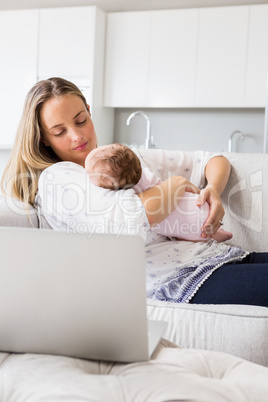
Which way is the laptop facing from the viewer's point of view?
away from the camera

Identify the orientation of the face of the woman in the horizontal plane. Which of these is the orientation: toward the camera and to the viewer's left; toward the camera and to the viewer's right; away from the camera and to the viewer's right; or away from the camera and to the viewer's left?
toward the camera and to the viewer's right

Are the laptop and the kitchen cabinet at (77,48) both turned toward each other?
yes

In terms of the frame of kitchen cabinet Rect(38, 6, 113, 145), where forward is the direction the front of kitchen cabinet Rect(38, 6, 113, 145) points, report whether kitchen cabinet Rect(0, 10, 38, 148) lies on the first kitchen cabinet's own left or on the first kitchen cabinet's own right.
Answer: on the first kitchen cabinet's own right

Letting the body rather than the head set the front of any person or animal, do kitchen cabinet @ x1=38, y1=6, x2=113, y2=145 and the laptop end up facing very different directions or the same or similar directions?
very different directions

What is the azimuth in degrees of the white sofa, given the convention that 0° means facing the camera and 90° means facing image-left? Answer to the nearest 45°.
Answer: approximately 0°

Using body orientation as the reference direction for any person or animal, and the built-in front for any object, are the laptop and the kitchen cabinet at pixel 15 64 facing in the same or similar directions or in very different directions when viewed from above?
very different directions

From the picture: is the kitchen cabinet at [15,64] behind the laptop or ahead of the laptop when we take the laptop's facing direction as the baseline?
ahead

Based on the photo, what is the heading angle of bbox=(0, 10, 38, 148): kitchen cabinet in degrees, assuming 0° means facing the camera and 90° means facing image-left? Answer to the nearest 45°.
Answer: approximately 0°

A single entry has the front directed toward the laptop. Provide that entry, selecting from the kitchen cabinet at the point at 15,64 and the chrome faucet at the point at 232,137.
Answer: the kitchen cabinet
